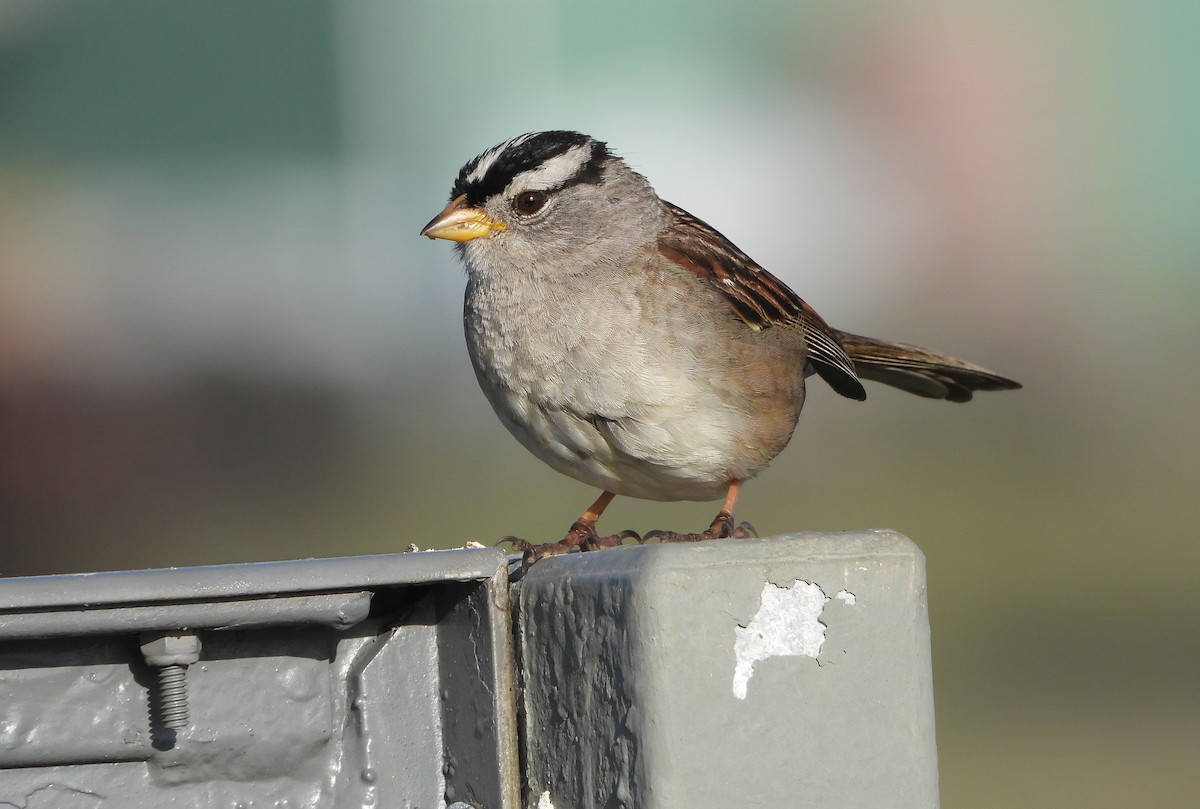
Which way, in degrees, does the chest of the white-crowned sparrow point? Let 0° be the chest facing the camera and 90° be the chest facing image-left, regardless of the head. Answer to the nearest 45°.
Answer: approximately 45°
